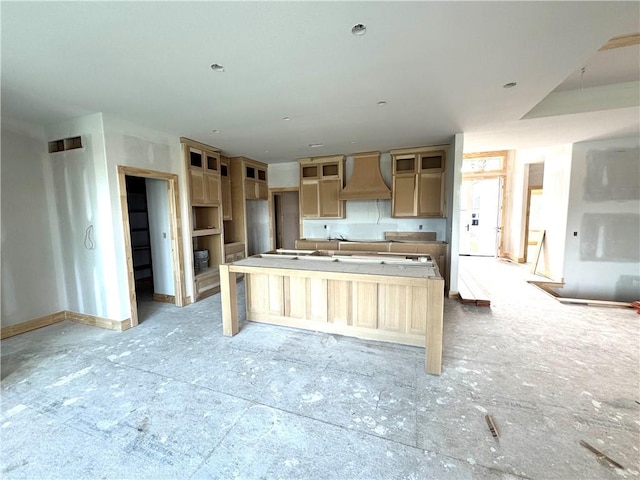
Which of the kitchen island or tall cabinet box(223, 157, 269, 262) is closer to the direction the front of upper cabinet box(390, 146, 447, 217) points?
the kitchen island

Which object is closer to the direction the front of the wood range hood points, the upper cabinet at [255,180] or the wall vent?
the wall vent

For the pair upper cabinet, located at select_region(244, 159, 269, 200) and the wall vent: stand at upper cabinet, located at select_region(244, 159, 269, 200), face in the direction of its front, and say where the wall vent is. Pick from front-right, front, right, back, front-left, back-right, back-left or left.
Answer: right

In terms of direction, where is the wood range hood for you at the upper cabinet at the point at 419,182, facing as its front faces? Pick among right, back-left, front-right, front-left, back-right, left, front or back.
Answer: right

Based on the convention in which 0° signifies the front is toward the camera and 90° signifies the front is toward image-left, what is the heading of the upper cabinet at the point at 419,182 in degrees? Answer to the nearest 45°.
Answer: approximately 0°

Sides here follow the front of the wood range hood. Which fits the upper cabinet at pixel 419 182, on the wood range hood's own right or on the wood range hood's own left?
on the wood range hood's own left

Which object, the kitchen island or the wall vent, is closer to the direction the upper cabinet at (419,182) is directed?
the kitchen island

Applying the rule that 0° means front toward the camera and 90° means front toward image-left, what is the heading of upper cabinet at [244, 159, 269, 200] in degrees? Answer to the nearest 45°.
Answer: approximately 315°

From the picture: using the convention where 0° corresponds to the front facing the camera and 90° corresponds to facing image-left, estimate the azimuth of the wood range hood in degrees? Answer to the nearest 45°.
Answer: approximately 0°

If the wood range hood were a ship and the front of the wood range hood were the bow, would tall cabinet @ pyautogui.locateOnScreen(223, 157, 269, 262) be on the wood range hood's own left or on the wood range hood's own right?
on the wood range hood's own right

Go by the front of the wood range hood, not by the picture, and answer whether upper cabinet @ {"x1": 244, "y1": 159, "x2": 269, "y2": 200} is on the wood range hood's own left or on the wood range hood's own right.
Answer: on the wood range hood's own right

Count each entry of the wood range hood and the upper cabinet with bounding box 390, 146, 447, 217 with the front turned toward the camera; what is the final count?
2
